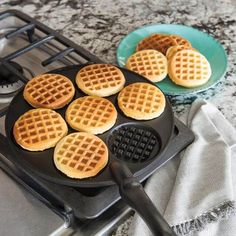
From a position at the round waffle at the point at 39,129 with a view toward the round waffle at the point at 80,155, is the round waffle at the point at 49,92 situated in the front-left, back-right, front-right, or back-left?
back-left

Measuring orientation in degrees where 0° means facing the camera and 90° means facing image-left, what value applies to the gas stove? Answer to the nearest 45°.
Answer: approximately 315°

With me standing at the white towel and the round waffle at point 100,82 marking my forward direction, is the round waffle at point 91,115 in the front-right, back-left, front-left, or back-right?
front-left
